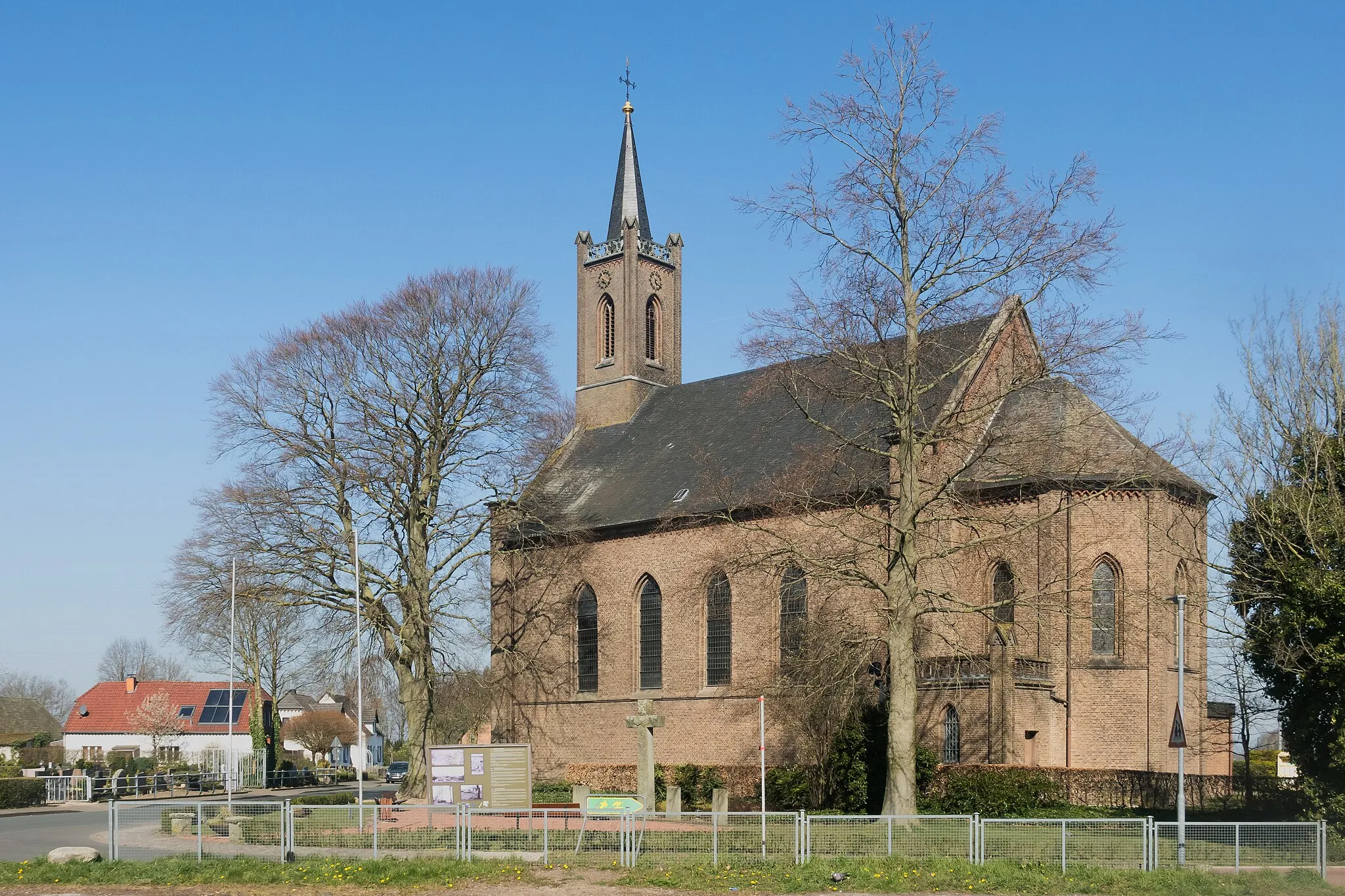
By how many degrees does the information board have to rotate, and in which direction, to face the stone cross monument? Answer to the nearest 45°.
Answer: approximately 135° to its left

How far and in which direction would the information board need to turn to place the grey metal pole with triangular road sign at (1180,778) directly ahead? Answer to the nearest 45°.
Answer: approximately 45° to its left

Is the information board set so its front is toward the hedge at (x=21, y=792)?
no

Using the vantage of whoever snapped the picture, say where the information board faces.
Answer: facing the viewer

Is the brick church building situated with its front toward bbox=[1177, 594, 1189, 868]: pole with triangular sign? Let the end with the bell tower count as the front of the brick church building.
no

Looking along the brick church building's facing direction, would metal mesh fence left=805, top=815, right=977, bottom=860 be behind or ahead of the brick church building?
behind

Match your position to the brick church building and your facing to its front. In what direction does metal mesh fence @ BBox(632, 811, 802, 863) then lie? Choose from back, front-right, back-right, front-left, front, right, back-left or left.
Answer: back-left

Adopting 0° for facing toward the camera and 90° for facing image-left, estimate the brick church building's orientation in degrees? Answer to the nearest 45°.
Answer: approximately 135°

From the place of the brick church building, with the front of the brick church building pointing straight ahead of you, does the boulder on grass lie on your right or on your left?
on your left

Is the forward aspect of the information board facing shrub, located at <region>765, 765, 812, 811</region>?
no
